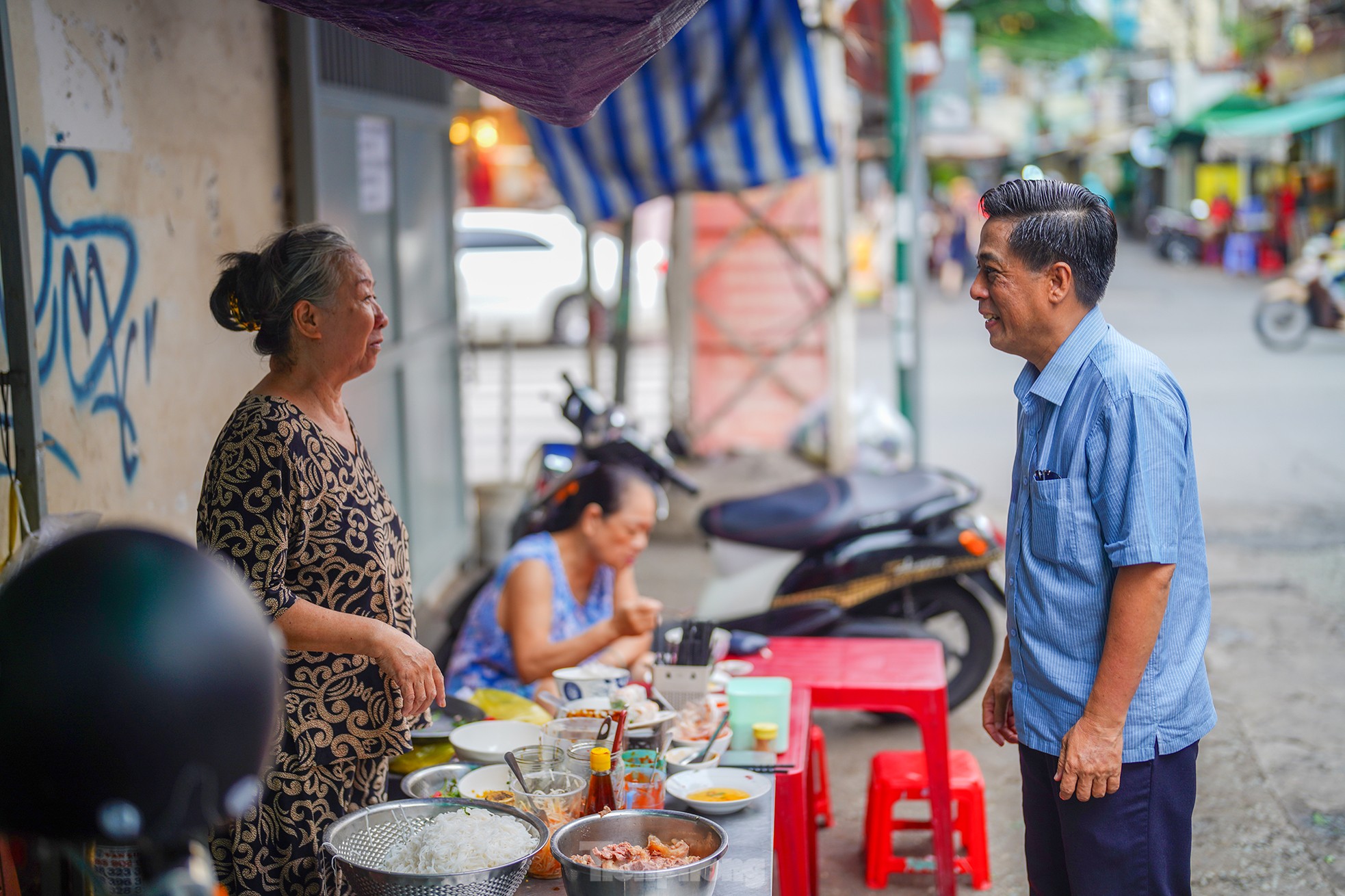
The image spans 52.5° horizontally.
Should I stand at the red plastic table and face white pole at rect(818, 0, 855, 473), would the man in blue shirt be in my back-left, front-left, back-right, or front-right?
back-right

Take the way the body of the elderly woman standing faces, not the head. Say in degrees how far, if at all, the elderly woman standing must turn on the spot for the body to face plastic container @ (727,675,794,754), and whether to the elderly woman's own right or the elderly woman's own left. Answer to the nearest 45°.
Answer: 0° — they already face it

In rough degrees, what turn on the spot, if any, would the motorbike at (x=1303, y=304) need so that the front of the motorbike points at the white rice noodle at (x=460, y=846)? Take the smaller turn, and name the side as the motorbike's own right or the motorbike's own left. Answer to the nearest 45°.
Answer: approximately 90° to the motorbike's own left

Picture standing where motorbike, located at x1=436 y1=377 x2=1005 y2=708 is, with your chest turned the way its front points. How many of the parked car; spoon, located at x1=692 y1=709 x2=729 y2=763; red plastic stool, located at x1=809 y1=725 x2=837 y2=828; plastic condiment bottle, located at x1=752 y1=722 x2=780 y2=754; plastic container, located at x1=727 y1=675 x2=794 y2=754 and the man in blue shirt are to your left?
5

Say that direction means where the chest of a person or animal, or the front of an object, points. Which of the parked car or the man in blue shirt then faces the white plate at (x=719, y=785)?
the man in blue shirt

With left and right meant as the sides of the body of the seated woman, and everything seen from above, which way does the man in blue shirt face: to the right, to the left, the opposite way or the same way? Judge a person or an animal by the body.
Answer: the opposite way

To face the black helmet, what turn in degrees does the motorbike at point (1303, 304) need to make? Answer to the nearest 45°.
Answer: approximately 90° to its left

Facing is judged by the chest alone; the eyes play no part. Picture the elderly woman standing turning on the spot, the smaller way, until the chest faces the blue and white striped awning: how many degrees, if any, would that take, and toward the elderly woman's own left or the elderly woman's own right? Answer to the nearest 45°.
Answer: approximately 45° to the elderly woman's own left

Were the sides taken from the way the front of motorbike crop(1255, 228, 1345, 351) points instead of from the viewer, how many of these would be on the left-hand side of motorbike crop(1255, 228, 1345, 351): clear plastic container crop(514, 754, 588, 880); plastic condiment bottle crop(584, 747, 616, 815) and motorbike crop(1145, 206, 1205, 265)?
2

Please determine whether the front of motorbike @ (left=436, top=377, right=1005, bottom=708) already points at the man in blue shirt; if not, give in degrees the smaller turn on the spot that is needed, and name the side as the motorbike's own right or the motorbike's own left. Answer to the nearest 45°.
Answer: approximately 90° to the motorbike's own left

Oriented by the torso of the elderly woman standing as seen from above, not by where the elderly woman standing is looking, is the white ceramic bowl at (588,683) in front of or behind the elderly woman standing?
in front

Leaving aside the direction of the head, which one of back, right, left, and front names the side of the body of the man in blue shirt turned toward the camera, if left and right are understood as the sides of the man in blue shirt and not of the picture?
left

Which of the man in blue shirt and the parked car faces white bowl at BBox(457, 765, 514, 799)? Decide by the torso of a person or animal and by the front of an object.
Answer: the man in blue shirt

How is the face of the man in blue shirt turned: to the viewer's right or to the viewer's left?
to the viewer's left

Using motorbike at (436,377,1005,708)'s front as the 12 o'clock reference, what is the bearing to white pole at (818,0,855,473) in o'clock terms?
The white pole is roughly at 3 o'clock from the motorbike.

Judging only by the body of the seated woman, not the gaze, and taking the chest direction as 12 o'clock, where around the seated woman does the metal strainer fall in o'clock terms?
The metal strainer is roughly at 2 o'clock from the seated woman.
